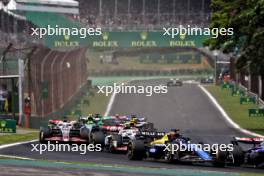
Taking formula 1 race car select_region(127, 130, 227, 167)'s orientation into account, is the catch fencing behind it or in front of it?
behind

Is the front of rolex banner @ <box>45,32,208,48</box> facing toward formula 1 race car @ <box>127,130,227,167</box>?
yes

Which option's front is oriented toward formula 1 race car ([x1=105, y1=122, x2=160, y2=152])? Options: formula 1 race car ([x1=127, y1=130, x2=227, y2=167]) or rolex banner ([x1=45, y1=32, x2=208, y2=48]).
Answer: the rolex banner

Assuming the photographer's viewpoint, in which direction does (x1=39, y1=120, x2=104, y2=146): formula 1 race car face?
facing the viewer

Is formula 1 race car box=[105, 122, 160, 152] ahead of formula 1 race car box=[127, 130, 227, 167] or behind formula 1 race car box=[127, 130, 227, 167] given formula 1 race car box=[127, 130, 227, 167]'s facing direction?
behind

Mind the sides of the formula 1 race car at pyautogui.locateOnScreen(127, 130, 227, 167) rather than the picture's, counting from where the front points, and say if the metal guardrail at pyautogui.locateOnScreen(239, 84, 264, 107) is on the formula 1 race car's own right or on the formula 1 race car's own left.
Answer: on the formula 1 race car's own left

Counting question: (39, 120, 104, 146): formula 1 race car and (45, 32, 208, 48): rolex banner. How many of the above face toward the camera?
2

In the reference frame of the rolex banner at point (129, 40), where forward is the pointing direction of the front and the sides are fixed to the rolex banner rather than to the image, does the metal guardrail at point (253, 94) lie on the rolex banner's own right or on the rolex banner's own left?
on the rolex banner's own left
